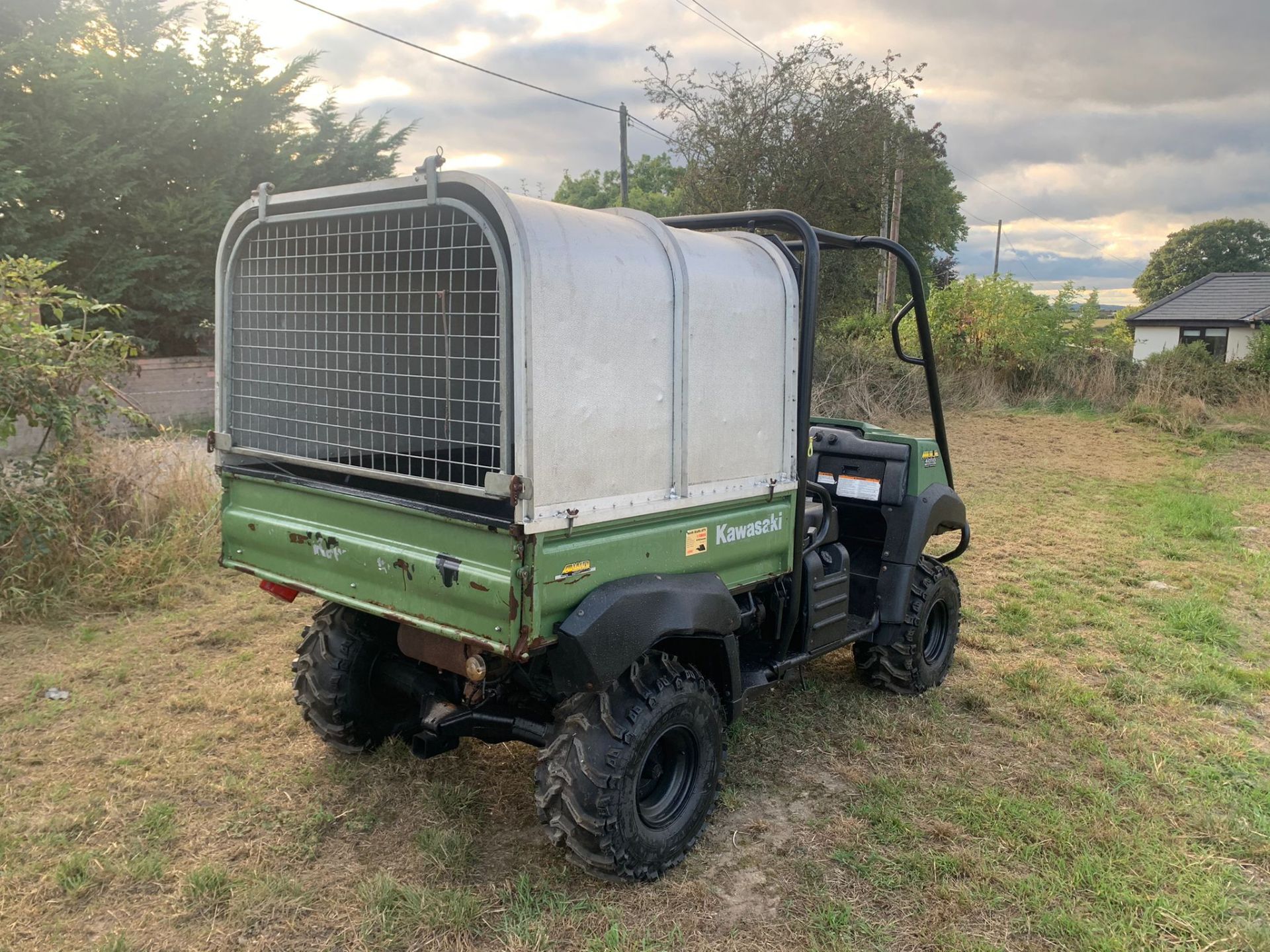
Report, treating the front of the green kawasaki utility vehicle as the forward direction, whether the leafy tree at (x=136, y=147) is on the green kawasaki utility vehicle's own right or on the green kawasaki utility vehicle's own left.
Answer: on the green kawasaki utility vehicle's own left

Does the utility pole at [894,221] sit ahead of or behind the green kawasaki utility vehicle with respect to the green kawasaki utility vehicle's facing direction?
ahead

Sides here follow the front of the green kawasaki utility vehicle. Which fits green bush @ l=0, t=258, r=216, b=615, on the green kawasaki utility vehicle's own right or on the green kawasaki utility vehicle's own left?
on the green kawasaki utility vehicle's own left

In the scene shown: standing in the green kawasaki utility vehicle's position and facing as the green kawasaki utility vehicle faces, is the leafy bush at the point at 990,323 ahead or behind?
ahead

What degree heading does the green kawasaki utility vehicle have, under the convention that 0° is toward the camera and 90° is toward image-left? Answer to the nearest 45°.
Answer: approximately 225°

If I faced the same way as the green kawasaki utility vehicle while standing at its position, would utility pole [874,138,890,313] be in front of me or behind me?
in front

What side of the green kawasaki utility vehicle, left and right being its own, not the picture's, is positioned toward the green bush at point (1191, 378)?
front

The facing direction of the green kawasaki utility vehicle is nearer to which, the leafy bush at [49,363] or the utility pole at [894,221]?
the utility pole

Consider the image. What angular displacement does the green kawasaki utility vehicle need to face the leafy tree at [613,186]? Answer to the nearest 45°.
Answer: approximately 45° to its left

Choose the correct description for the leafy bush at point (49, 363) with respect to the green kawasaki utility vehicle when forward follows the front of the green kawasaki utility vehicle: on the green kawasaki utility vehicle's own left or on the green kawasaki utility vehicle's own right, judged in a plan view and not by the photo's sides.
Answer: on the green kawasaki utility vehicle's own left
